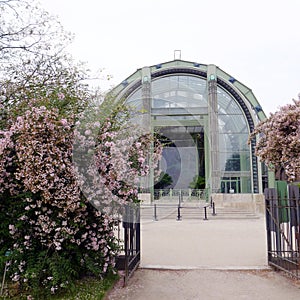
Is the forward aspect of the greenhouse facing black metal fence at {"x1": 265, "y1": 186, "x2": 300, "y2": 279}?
yes

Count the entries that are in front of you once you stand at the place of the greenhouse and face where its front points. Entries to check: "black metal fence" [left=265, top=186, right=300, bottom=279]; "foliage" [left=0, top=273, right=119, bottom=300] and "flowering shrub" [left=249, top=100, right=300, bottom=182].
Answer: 3

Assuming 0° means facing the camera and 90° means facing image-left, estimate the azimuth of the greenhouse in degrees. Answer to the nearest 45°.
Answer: approximately 0°

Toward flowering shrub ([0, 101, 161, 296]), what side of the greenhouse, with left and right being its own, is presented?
front

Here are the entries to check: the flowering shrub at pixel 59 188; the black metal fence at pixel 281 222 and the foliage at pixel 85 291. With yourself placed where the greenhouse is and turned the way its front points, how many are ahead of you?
3

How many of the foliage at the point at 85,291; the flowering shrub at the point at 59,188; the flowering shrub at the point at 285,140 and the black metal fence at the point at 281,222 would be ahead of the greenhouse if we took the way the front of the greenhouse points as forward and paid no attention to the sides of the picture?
4

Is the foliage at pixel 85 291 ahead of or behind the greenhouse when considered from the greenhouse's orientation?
ahead

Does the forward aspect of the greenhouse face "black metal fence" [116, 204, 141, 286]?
yes

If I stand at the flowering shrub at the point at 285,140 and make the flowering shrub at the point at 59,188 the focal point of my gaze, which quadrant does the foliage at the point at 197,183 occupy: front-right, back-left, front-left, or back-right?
back-right

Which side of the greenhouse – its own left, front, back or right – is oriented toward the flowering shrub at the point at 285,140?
front
